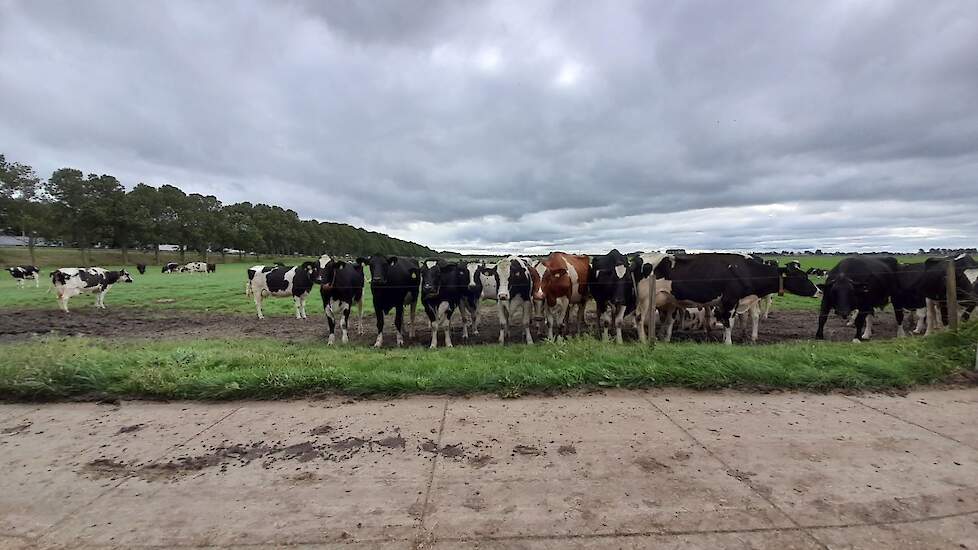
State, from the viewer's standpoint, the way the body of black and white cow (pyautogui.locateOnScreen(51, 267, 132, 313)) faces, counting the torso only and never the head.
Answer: to the viewer's right

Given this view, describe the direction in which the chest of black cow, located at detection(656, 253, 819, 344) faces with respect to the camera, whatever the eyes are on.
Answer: to the viewer's right

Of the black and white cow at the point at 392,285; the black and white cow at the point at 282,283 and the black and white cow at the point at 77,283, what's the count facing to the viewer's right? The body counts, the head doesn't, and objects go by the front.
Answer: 2

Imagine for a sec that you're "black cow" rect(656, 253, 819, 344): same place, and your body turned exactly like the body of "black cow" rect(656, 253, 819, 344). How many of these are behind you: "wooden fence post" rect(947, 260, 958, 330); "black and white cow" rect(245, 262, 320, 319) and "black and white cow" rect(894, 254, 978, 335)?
1

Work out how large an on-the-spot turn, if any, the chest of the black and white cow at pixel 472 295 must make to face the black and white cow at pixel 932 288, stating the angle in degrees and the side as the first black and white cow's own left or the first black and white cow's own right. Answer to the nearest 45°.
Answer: approximately 90° to the first black and white cow's own left

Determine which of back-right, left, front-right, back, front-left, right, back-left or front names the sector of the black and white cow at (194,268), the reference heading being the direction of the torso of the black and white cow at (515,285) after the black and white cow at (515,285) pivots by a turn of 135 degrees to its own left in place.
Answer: left

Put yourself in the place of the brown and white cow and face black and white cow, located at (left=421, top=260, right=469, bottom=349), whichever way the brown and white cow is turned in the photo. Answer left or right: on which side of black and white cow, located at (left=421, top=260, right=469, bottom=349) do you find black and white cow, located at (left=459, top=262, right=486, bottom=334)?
right

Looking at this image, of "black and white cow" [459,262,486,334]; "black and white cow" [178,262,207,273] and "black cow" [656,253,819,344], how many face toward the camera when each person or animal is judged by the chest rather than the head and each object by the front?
1

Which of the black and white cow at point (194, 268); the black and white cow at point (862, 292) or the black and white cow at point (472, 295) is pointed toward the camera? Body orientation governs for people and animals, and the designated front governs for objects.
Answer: the black and white cow at point (472, 295)

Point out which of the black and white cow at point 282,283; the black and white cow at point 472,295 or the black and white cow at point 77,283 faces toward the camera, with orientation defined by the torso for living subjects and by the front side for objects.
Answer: the black and white cow at point 472,295
